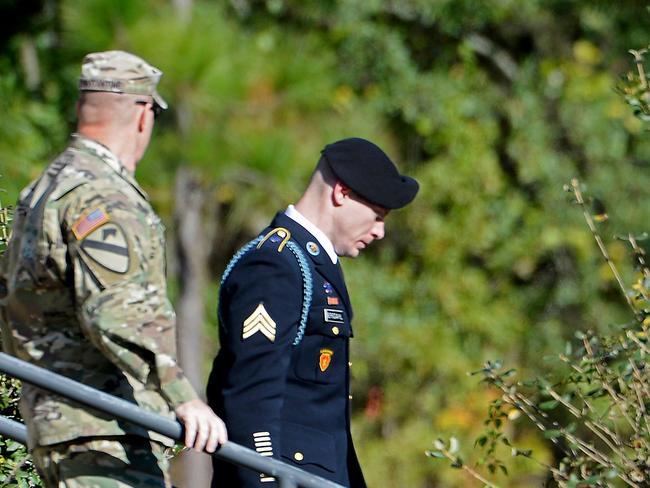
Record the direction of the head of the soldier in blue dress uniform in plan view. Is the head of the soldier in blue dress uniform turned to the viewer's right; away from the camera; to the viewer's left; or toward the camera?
to the viewer's right

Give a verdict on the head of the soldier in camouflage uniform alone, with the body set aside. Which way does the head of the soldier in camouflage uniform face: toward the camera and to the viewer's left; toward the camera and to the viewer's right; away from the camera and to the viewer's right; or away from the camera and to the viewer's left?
away from the camera and to the viewer's right

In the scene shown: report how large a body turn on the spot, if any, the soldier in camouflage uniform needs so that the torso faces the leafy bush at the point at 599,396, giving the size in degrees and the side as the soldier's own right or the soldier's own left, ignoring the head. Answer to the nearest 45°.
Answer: approximately 45° to the soldier's own right

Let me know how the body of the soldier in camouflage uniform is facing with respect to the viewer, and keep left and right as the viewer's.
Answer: facing away from the viewer and to the right of the viewer
